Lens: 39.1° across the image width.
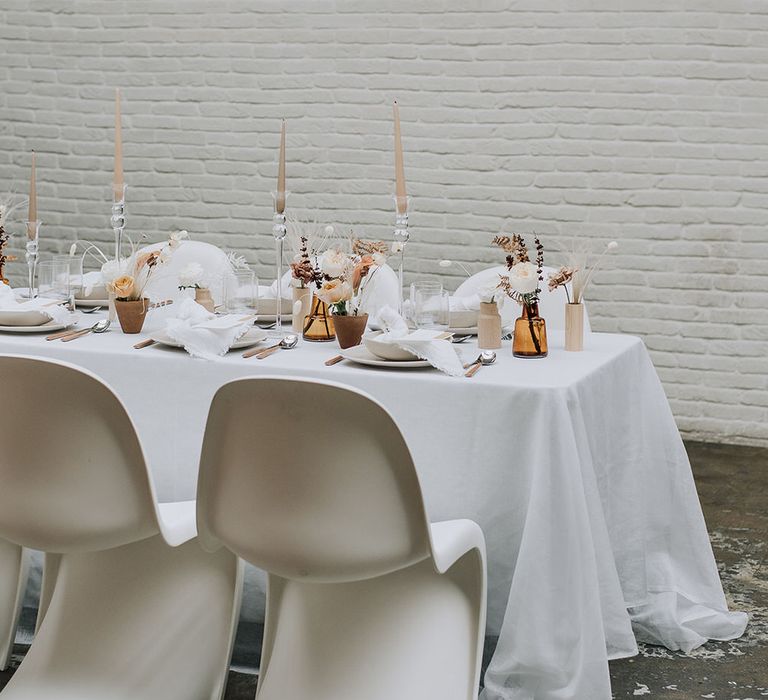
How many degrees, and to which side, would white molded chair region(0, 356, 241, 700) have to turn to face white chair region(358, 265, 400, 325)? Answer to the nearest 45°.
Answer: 0° — it already faces it

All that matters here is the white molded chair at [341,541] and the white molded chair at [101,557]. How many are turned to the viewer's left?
0

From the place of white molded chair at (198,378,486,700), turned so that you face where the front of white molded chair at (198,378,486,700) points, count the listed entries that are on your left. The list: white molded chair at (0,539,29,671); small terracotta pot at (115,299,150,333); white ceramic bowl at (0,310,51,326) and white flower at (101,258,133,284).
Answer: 4

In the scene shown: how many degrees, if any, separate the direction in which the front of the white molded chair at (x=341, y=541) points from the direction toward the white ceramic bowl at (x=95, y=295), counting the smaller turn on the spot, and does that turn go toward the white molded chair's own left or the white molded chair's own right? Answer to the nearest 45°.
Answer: approximately 90° to the white molded chair's own left

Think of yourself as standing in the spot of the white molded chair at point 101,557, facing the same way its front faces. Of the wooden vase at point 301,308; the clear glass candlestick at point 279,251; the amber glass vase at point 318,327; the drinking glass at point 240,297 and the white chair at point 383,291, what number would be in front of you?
5

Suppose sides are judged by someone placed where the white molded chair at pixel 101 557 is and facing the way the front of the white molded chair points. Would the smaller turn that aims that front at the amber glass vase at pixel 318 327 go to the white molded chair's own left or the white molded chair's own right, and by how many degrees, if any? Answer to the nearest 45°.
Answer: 0° — it already faces it

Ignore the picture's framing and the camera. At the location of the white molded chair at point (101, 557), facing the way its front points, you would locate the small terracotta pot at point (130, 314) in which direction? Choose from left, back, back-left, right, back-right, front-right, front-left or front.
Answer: front-left

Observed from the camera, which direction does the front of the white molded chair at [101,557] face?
facing away from the viewer and to the right of the viewer

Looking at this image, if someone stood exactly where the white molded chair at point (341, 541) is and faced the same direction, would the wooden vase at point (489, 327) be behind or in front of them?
in front

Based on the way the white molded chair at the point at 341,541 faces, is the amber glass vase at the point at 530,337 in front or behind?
in front

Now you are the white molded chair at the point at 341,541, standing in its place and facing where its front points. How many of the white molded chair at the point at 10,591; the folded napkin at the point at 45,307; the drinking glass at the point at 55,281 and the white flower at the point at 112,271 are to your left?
4

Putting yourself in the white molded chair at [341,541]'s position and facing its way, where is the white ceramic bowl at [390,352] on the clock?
The white ceramic bowl is roughly at 11 o'clock from the white molded chair.

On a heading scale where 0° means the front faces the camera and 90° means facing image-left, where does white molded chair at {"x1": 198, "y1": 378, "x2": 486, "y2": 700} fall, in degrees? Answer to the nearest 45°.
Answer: approximately 225°

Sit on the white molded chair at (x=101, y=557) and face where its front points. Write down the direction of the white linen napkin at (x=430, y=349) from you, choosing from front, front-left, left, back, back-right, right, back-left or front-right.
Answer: front-right

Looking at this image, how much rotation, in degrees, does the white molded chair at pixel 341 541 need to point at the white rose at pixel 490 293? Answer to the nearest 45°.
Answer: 0° — it already faces it

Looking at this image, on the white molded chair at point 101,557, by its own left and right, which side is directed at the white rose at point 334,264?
front

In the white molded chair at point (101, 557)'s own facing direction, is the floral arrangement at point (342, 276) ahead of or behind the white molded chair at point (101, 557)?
ahead
